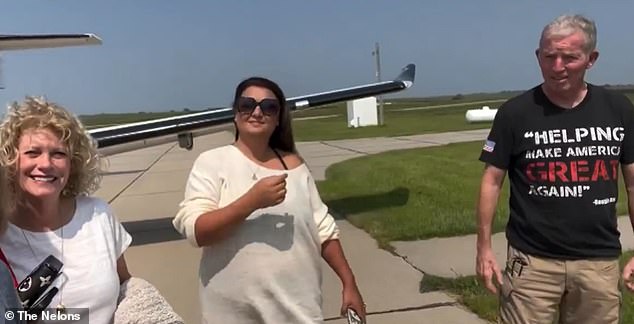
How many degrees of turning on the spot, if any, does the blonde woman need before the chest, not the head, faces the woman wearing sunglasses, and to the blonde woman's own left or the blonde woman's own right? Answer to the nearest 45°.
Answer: approximately 90° to the blonde woman's own left

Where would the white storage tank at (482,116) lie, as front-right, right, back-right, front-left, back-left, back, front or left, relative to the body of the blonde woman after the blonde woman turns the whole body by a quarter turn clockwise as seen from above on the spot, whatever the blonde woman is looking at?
back-right

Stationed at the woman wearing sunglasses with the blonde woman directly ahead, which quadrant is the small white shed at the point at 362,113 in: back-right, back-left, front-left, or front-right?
back-right

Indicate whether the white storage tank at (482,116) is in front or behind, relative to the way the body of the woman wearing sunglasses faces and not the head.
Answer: behind

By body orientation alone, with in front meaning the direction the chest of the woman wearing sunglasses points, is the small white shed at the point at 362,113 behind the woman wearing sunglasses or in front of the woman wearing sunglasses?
behind

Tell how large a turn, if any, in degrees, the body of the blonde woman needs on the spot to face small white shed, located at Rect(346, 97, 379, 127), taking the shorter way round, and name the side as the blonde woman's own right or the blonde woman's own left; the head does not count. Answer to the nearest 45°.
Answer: approximately 135° to the blonde woman's own left

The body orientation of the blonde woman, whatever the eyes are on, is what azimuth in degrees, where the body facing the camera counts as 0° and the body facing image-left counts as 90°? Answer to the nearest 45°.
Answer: approximately 0°

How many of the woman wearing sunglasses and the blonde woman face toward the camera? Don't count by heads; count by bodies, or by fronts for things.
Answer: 2

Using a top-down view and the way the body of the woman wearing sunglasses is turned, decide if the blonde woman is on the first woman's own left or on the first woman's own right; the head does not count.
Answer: on the first woman's own right
